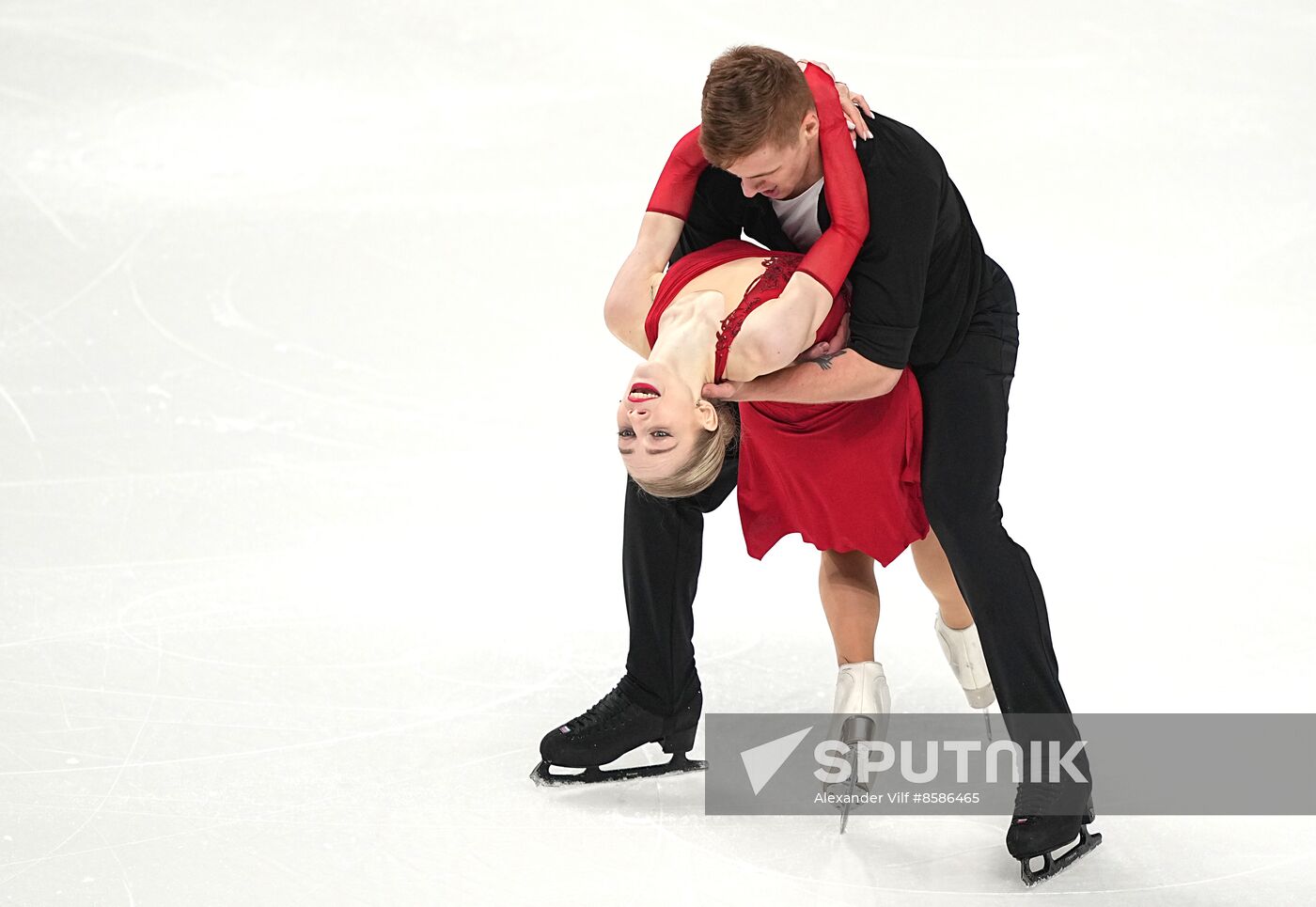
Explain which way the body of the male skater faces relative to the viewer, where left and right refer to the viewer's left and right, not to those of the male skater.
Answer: facing the viewer and to the left of the viewer

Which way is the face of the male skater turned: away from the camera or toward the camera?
toward the camera
